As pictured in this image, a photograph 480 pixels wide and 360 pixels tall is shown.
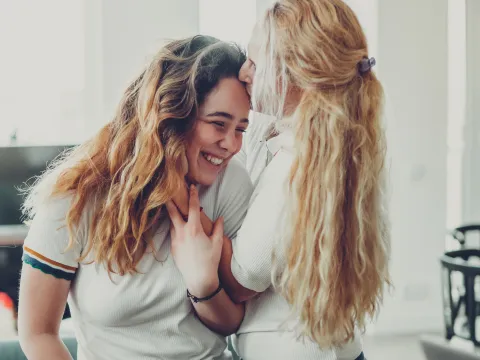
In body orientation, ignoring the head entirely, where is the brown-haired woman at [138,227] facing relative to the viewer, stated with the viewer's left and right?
facing the viewer and to the right of the viewer

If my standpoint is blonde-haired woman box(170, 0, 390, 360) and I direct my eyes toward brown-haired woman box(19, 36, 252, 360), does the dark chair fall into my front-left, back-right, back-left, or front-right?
back-right

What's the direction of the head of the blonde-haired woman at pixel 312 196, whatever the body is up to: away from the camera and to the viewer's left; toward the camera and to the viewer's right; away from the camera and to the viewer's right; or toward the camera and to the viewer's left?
away from the camera and to the viewer's left

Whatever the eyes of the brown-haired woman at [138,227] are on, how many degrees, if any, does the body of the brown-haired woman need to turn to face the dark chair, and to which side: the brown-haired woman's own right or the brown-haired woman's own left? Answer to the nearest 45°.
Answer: approximately 90° to the brown-haired woman's own left
